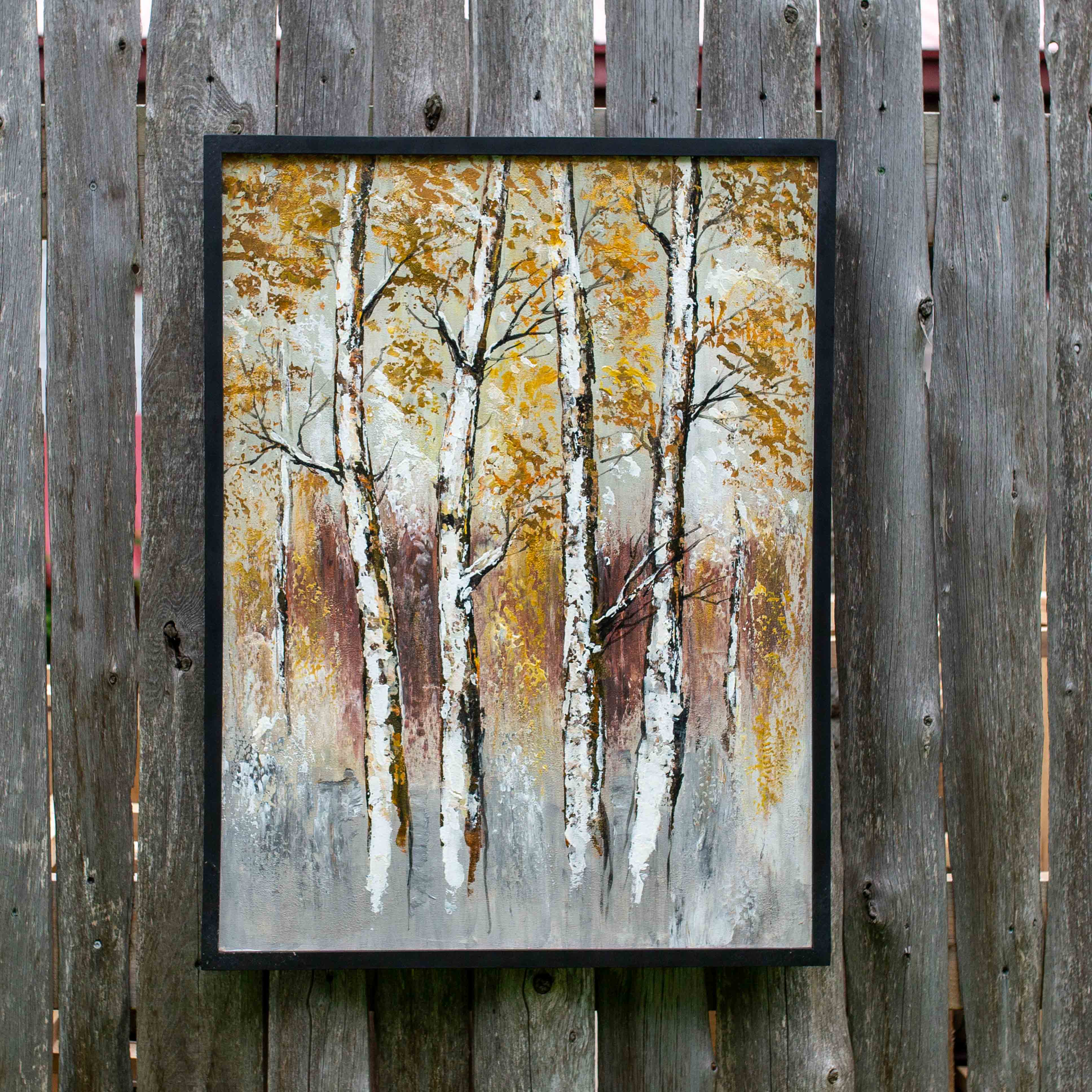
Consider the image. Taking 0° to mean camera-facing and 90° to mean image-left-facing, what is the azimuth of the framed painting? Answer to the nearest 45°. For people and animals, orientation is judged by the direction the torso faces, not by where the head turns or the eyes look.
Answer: approximately 0°
